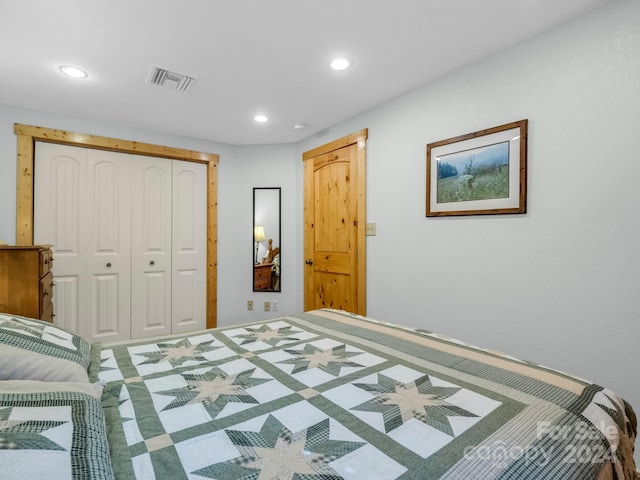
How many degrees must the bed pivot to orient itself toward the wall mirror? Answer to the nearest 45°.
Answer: approximately 45° to its left

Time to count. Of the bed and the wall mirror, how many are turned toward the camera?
1

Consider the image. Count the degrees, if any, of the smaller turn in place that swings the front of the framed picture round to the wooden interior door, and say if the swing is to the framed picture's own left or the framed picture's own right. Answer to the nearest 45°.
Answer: approximately 90° to the framed picture's own right

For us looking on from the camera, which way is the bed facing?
facing away from the viewer and to the right of the viewer

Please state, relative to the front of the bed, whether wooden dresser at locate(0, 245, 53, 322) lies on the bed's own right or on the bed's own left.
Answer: on the bed's own left

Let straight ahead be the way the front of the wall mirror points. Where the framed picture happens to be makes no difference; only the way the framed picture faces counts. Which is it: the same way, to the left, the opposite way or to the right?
to the right

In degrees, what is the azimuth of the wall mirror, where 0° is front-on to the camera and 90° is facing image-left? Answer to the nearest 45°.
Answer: approximately 0°

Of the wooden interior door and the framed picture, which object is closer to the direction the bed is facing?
the framed picture

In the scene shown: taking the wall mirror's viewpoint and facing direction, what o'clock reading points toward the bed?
The bed is roughly at 12 o'clock from the wall mirror.

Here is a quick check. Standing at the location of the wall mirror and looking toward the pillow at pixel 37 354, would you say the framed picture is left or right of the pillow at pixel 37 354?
left

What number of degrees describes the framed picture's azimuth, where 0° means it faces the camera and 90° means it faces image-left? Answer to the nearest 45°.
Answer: approximately 45°

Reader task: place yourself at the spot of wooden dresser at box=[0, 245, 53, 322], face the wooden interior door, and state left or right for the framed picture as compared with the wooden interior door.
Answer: right

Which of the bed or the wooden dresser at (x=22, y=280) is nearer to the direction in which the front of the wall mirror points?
the bed
